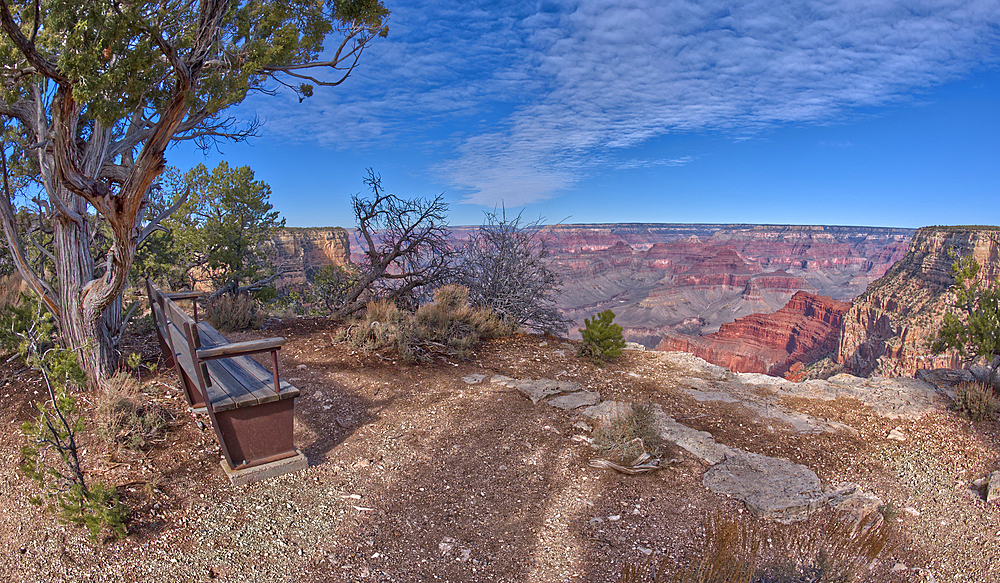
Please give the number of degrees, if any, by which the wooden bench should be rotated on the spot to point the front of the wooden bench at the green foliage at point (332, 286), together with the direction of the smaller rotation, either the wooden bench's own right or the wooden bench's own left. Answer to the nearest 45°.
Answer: approximately 45° to the wooden bench's own left

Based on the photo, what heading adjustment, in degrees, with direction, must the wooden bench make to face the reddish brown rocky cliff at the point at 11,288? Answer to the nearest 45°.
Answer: approximately 90° to its left

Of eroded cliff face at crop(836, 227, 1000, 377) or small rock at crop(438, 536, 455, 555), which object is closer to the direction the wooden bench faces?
the eroded cliff face

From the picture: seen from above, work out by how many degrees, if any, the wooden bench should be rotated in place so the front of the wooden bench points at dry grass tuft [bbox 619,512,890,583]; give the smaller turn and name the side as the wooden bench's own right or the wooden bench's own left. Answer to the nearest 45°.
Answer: approximately 90° to the wooden bench's own right

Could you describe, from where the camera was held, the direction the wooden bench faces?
facing away from the viewer and to the right of the viewer

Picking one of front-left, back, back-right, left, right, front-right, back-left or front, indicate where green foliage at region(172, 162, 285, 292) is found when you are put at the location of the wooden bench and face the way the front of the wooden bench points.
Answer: front-left

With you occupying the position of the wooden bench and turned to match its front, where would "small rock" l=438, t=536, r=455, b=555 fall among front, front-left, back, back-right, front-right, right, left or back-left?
right

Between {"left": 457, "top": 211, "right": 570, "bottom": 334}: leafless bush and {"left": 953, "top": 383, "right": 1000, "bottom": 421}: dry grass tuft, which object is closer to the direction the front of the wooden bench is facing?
the leafless bush

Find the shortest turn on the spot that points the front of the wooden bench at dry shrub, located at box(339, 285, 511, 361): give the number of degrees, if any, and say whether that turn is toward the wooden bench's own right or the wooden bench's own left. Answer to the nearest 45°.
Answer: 0° — it already faces it
